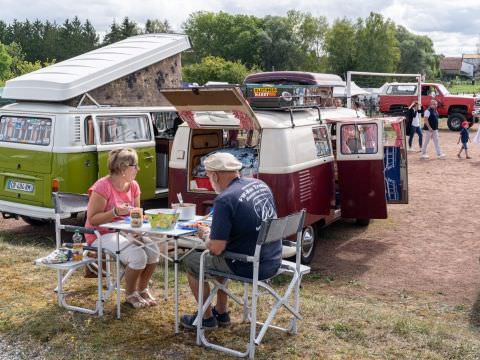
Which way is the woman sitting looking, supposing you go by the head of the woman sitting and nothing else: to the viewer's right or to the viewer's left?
to the viewer's right

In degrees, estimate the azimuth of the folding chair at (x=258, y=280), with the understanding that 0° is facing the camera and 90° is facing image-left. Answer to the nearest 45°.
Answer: approximately 135°

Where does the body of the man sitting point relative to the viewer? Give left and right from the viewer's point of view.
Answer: facing away from the viewer and to the left of the viewer

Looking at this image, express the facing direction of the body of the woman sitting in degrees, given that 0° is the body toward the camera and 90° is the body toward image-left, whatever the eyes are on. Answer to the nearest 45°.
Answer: approximately 315°

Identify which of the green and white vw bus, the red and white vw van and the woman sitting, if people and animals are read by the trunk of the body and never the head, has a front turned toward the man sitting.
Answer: the woman sitting

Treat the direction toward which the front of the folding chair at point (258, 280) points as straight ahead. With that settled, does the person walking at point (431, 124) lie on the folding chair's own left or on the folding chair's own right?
on the folding chair's own right

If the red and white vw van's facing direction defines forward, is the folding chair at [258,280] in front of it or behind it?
behind

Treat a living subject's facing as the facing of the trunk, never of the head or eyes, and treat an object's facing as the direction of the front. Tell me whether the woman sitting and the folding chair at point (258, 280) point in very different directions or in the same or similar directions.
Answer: very different directions

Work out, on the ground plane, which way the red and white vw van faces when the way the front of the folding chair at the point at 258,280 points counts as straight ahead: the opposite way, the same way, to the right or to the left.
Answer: to the right

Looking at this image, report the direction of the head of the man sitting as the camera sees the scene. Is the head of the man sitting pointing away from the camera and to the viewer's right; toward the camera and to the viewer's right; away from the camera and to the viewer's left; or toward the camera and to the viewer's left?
away from the camera and to the viewer's left

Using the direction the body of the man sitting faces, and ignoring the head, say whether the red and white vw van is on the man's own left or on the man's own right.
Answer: on the man's own right

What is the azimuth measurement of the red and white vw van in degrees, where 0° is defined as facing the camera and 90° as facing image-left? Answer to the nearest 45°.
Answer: approximately 225°
